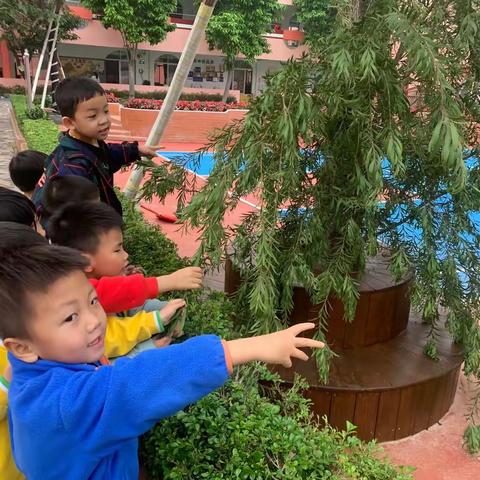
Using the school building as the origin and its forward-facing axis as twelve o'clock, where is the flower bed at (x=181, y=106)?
The flower bed is roughly at 12 o'clock from the school building.

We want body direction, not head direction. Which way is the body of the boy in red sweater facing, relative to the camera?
to the viewer's right

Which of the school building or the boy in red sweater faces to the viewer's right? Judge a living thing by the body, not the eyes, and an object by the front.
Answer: the boy in red sweater

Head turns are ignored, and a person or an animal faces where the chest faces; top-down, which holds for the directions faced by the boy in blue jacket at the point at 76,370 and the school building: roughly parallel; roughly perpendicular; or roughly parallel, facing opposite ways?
roughly perpendicular

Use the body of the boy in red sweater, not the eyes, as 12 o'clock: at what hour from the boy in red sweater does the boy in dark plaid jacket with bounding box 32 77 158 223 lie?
The boy in dark plaid jacket is roughly at 9 o'clock from the boy in red sweater.

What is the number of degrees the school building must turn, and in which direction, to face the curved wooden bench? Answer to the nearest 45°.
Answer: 0° — it already faces it

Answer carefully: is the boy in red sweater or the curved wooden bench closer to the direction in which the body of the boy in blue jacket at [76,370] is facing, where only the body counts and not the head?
the curved wooden bench

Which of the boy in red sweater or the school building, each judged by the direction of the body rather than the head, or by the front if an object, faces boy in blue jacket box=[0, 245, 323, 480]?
the school building

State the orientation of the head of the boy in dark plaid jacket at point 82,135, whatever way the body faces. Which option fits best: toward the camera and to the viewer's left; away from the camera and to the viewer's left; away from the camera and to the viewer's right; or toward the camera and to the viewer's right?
toward the camera and to the viewer's right

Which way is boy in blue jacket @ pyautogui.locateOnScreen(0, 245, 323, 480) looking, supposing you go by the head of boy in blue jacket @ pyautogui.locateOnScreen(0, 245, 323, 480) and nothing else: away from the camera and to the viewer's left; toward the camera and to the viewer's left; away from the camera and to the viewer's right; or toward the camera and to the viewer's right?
toward the camera and to the viewer's right

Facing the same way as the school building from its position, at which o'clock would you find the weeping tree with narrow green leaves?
The weeping tree with narrow green leaves is roughly at 12 o'clock from the school building.

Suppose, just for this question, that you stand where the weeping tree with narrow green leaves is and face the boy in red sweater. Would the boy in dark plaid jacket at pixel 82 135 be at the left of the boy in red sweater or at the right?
right

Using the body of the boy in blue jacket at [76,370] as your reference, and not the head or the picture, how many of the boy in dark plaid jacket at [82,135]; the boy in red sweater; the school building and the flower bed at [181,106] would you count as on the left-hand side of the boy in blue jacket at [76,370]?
4
